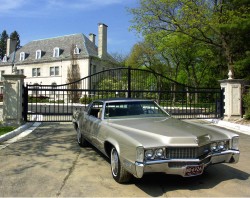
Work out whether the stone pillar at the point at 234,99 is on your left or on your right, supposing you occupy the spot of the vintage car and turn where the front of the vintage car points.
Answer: on your left

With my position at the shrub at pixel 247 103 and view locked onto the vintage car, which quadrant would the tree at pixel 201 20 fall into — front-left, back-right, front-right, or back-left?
back-right

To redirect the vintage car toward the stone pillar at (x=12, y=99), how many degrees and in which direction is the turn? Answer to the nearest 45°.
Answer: approximately 180°

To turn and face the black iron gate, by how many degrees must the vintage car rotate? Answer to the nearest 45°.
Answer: approximately 135° to its left

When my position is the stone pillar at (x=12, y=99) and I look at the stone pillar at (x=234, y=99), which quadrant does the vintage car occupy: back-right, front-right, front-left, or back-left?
front-right

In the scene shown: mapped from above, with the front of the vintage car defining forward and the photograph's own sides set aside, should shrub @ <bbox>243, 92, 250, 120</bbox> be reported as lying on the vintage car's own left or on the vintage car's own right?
on the vintage car's own left

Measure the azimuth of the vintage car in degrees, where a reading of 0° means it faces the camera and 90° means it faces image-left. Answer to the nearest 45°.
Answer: approximately 315°

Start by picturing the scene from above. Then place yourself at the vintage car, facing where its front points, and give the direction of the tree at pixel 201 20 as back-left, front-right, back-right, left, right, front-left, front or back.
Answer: back-left

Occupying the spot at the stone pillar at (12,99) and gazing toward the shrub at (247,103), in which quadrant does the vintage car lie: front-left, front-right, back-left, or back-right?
front-right
